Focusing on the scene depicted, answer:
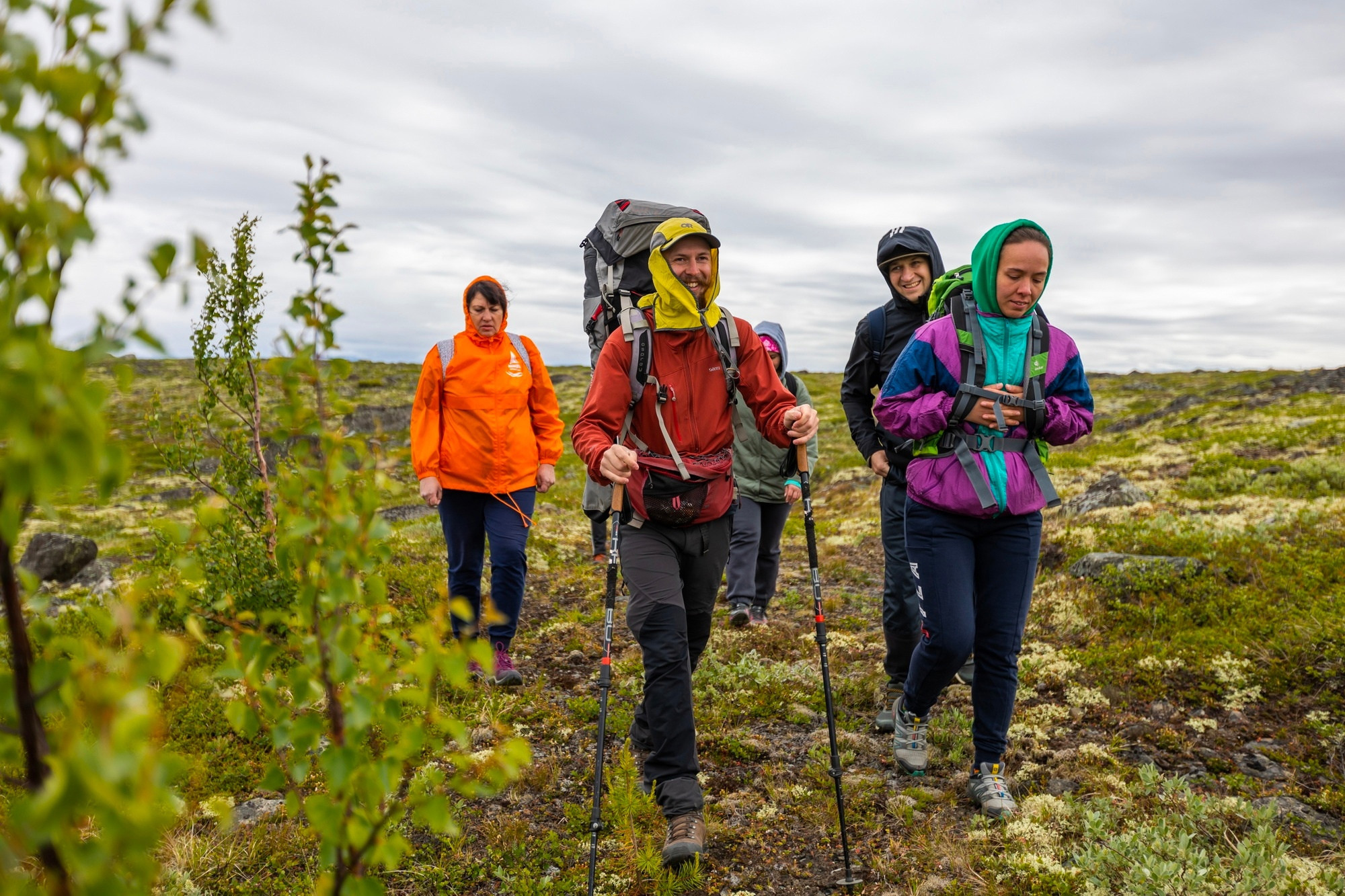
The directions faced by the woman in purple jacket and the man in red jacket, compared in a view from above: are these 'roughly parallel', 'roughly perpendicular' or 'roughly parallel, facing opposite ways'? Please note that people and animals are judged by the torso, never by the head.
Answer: roughly parallel

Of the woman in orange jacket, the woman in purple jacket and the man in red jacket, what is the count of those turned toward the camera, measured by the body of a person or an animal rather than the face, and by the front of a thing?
3

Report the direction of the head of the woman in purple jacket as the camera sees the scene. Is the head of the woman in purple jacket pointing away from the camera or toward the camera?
toward the camera

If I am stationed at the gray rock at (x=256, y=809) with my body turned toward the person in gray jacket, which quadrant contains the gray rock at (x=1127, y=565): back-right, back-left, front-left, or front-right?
front-right

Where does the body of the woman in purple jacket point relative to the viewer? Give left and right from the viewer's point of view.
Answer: facing the viewer

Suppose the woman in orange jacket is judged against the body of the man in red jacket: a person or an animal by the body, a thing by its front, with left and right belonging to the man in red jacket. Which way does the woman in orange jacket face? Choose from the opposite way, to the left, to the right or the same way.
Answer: the same way

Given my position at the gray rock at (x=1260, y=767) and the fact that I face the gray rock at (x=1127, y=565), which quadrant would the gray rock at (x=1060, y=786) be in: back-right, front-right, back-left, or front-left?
back-left

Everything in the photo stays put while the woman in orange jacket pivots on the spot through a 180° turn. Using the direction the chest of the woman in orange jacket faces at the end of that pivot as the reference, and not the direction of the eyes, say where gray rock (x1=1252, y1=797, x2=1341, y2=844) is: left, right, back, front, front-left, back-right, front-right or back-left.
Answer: back-right

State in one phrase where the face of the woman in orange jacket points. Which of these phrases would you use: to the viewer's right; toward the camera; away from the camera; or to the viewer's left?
toward the camera

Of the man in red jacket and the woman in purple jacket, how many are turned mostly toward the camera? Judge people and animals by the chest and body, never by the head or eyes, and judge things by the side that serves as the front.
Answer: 2

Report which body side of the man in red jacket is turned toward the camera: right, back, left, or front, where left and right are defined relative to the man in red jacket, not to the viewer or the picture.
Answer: front
